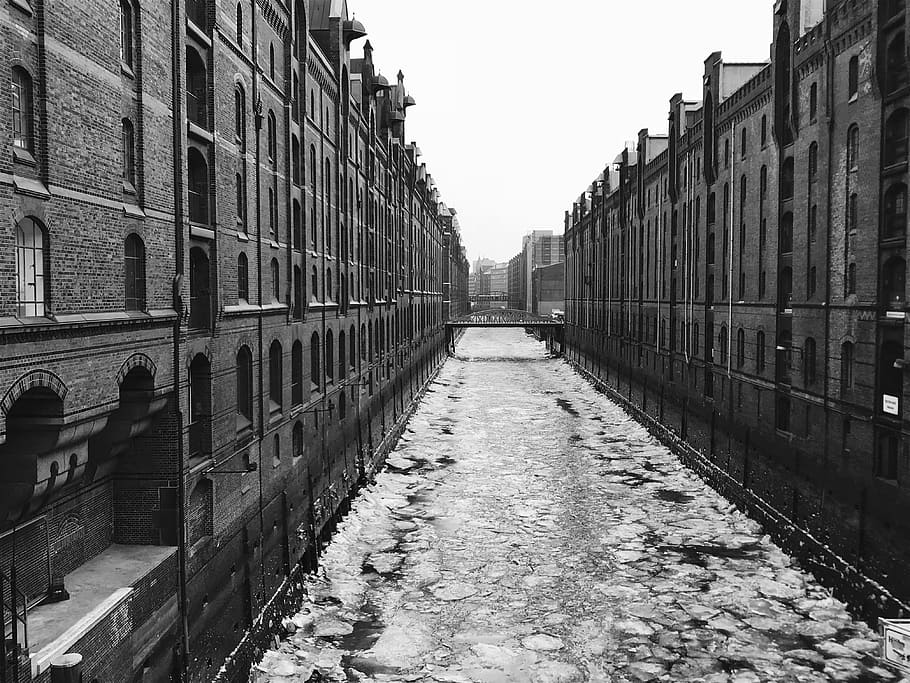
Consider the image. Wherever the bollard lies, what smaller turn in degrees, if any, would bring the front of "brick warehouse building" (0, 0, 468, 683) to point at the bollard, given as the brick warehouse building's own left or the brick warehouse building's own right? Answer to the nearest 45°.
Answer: approximately 45° to the brick warehouse building's own right

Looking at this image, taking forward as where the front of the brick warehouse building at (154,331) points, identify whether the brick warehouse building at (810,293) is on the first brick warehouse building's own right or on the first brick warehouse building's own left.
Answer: on the first brick warehouse building's own left

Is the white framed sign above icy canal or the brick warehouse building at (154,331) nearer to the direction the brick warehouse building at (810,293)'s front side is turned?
the brick warehouse building

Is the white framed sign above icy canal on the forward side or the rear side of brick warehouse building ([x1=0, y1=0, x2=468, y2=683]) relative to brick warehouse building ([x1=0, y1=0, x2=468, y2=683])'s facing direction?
on the forward side

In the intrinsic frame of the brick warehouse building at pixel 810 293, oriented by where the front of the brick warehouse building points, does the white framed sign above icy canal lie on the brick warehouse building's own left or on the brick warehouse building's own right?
on the brick warehouse building's own left

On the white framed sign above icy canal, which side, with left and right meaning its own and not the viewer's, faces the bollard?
front

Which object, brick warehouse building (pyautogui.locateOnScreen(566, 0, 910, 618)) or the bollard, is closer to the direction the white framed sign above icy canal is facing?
the bollard

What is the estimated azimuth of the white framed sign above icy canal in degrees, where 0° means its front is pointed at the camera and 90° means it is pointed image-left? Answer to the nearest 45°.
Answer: approximately 45°

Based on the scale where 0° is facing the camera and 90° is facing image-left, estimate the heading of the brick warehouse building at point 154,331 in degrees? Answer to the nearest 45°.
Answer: approximately 315°

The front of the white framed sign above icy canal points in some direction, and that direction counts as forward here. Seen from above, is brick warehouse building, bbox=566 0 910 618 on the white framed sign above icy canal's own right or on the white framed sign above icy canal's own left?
on the white framed sign above icy canal's own right
